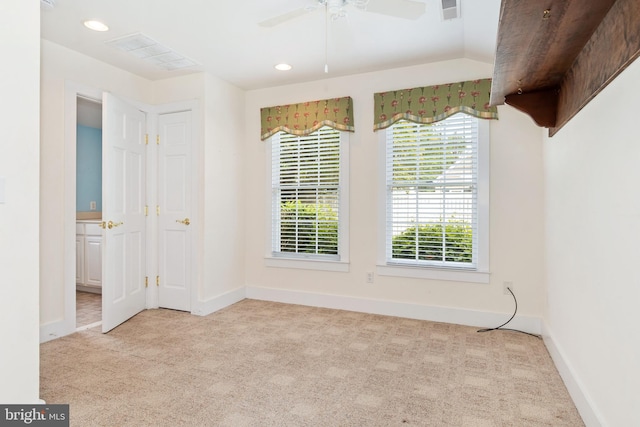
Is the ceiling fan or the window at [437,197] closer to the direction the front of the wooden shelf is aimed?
the ceiling fan

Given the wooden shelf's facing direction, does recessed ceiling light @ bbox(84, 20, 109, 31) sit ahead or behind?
ahead

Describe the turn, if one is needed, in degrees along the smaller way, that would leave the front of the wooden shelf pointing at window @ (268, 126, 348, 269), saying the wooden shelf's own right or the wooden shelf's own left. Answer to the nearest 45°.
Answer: approximately 45° to the wooden shelf's own right

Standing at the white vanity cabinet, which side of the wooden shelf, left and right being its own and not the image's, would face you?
front

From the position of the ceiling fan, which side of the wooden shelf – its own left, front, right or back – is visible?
front

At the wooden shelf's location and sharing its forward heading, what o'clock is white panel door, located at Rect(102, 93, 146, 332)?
The white panel door is roughly at 12 o'clock from the wooden shelf.

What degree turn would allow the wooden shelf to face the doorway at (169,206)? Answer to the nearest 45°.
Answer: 0° — it already faces it

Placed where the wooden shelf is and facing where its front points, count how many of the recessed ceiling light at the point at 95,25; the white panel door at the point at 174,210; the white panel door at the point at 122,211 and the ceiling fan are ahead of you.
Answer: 4

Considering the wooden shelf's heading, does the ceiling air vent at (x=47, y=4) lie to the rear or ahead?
ahead

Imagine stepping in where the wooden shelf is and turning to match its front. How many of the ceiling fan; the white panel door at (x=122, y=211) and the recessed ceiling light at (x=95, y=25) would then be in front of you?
3

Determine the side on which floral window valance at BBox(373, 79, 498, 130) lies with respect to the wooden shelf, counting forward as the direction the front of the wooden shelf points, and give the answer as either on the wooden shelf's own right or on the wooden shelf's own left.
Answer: on the wooden shelf's own right

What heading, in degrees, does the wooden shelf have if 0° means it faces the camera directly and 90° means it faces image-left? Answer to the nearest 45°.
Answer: approximately 90°

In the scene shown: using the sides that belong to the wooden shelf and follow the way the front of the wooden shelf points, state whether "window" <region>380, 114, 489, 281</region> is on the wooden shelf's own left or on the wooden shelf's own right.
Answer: on the wooden shelf's own right
